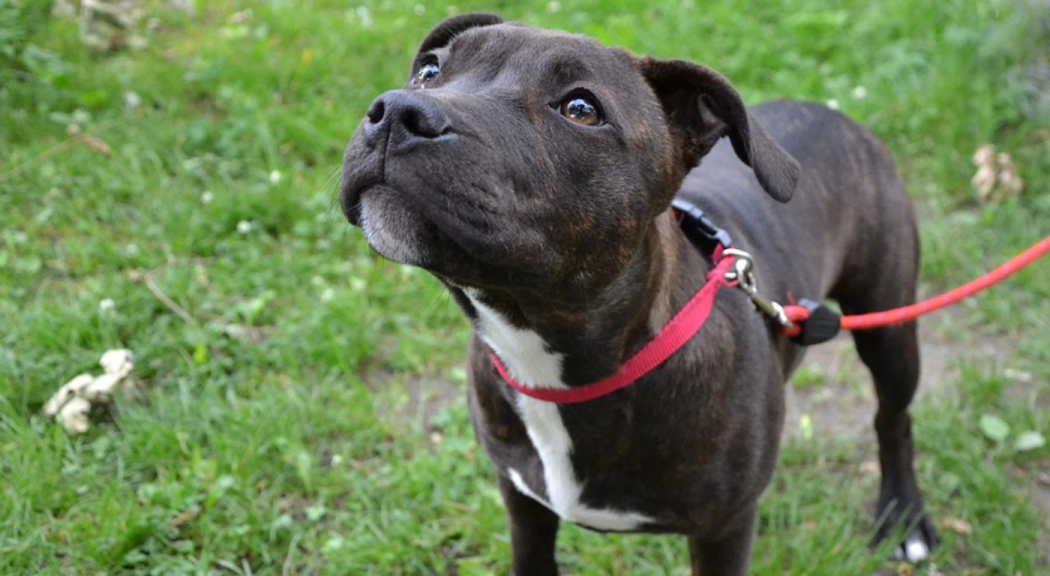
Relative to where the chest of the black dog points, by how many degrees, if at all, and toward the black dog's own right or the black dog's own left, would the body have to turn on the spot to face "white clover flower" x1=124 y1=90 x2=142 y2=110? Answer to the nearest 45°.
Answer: approximately 90° to the black dog's own right

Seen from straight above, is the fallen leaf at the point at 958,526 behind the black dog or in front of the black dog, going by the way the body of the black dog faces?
behind

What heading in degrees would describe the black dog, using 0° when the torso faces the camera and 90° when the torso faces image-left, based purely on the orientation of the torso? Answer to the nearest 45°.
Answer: approximately 45°

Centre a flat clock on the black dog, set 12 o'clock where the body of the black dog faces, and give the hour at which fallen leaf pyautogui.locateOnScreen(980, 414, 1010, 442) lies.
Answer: The fallen leaf is roughly at 6 o'clock from the black dog.

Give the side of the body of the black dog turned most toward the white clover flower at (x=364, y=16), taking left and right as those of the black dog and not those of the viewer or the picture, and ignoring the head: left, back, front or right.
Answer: right

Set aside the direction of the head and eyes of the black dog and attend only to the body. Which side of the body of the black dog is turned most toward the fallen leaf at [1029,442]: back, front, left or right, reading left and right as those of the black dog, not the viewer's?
back
